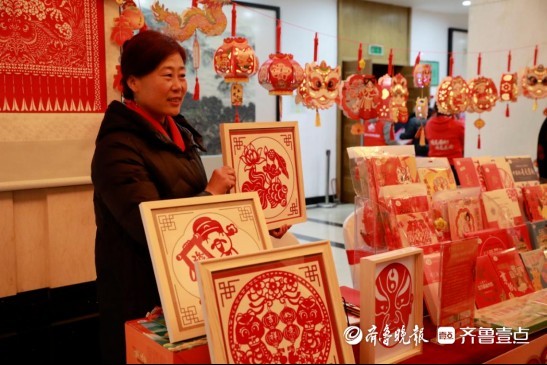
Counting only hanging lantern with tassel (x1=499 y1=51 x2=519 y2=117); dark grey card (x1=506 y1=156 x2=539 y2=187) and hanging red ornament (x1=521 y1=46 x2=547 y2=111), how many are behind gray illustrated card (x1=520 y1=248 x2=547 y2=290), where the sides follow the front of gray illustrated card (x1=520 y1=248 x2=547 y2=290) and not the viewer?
3

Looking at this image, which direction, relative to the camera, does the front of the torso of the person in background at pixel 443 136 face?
away from the camera

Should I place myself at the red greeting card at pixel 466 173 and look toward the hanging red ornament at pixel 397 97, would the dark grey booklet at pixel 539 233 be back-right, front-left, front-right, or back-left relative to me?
back-right

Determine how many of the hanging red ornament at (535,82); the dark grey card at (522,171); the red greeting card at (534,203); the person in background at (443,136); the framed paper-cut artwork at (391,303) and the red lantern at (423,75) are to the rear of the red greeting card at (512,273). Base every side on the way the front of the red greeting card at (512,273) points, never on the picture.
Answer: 5

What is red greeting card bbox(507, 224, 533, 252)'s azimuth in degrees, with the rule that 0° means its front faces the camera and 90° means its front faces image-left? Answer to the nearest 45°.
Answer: approximately 0°

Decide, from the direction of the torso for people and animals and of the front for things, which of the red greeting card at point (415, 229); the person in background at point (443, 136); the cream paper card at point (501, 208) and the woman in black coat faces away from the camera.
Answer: the person in background

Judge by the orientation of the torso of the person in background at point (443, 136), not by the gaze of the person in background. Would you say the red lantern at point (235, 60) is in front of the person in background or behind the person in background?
behind

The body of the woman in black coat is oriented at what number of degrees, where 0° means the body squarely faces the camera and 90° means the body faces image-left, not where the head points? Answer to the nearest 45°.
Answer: approximately 315°

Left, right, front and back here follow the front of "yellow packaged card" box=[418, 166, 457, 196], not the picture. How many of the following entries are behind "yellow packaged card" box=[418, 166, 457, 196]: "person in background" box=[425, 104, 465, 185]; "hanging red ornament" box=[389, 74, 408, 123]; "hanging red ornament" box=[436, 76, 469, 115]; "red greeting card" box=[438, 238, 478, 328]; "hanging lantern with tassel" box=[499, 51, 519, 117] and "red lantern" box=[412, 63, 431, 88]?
5

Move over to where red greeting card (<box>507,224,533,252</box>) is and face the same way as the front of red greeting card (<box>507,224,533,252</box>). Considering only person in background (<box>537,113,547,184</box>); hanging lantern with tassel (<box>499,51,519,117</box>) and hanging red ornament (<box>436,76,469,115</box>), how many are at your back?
3

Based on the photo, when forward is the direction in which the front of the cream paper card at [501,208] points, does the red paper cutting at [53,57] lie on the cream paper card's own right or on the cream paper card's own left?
on the cream paper card's own right
